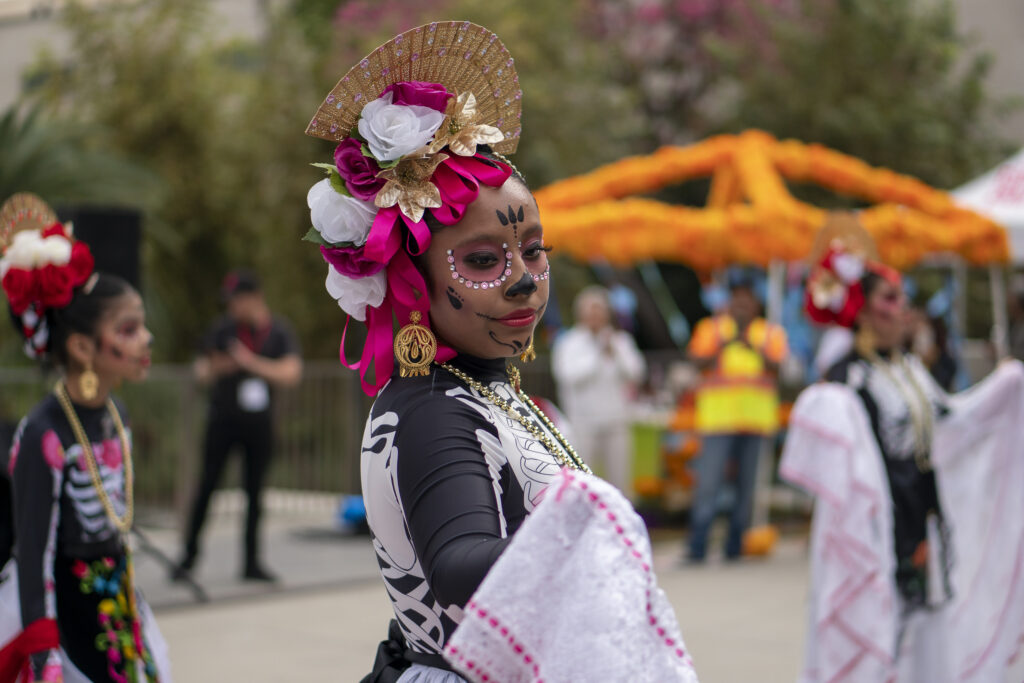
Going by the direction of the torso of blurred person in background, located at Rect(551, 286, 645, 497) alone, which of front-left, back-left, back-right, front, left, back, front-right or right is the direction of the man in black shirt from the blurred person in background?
front-right

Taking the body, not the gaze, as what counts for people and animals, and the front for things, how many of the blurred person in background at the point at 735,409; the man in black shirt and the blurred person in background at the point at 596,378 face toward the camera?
3

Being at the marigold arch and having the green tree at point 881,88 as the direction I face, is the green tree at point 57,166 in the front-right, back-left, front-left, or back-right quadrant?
back-left

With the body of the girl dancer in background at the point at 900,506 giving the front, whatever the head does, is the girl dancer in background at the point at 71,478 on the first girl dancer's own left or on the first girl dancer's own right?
on the first girl dancer's own right

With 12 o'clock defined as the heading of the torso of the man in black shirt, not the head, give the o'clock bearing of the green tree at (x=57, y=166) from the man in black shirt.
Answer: The green tree is roughly at 5 o'clock from the man in black shirt.

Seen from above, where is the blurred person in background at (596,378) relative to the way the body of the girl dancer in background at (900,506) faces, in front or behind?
behind

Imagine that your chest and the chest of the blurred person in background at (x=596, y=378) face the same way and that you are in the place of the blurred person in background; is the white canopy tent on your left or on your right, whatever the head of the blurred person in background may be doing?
on your left

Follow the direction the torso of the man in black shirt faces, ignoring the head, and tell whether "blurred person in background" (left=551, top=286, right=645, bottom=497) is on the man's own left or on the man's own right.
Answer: on the man's own left

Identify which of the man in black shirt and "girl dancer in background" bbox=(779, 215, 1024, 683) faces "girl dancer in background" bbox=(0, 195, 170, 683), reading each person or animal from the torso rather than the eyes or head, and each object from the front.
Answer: the man in black shirt
